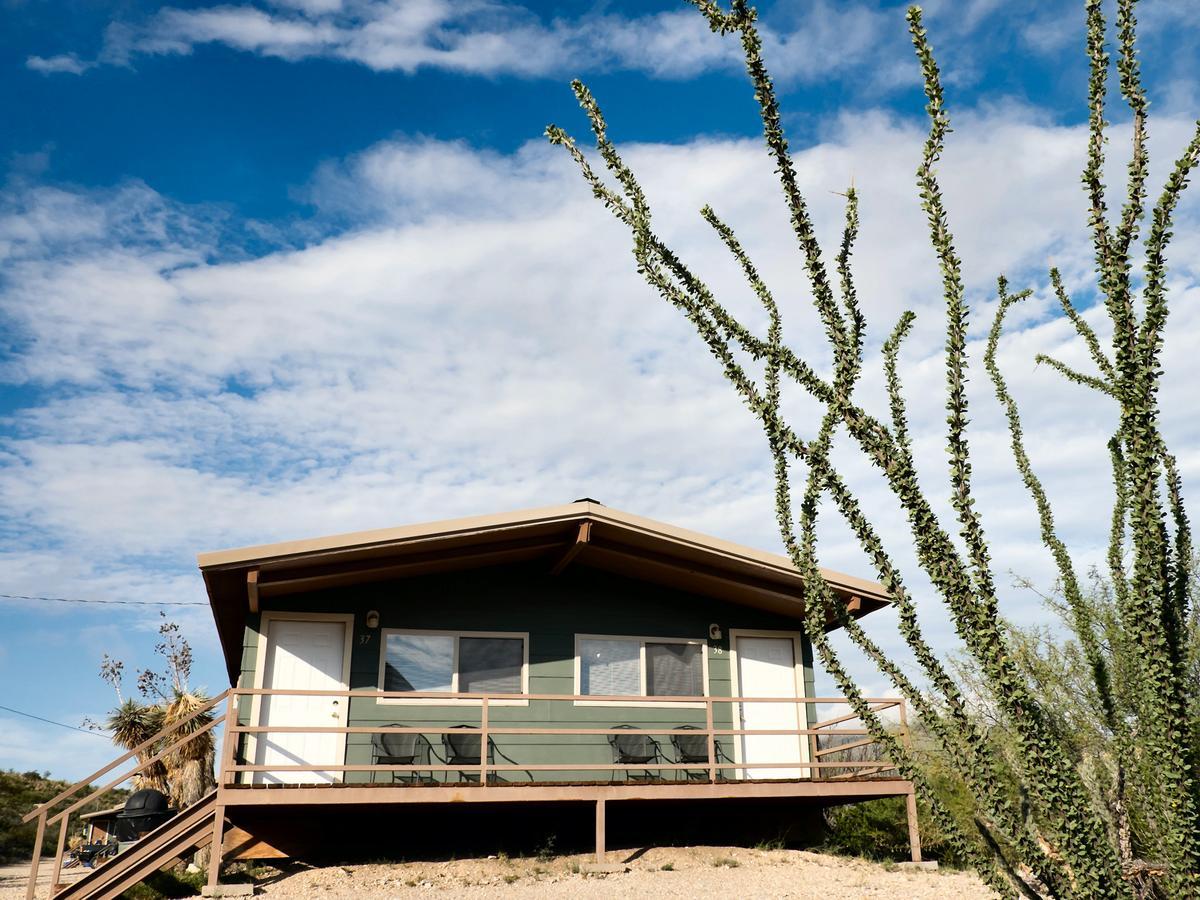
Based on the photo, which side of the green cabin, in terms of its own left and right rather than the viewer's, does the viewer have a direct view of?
front

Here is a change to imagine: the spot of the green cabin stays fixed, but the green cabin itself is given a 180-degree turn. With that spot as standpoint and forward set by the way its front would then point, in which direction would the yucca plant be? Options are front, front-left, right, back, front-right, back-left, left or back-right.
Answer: front-left

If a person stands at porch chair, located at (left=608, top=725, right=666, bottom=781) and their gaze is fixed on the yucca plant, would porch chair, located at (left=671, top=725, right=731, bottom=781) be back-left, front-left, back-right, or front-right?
back-right
